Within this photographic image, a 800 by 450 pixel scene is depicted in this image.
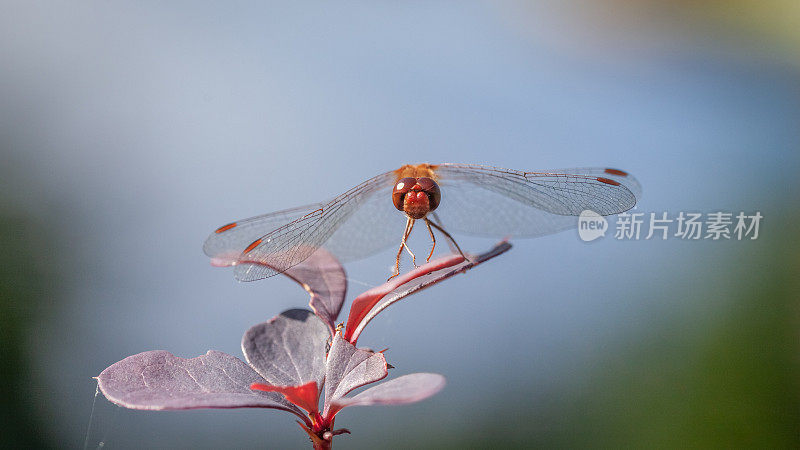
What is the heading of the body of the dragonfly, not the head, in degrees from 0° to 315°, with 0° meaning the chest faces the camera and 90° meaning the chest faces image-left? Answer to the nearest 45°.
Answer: approximately 0°
